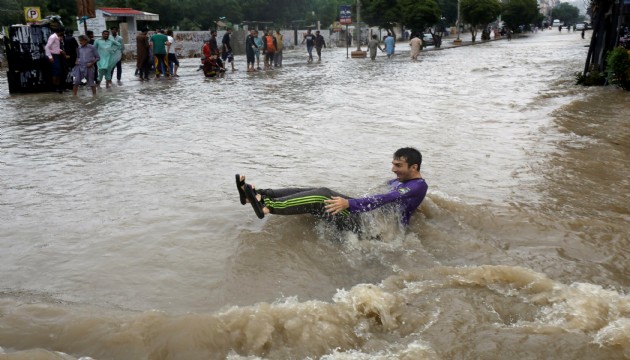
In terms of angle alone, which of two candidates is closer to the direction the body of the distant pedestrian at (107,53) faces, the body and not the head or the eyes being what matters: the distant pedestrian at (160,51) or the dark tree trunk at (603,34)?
the dark tree trunk

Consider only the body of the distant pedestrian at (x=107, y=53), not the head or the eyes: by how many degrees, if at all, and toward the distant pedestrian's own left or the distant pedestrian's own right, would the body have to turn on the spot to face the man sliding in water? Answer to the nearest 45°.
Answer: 0° — they already face them

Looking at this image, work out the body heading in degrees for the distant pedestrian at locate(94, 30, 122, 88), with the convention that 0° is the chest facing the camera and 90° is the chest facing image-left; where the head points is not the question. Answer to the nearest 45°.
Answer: approximately 0°

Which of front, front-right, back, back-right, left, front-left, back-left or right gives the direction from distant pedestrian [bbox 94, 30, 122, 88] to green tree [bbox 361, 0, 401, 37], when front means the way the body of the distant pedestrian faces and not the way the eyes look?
back-left

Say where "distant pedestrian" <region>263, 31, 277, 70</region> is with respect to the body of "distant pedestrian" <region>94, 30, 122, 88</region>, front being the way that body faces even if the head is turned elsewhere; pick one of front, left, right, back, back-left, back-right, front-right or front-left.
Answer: back-left

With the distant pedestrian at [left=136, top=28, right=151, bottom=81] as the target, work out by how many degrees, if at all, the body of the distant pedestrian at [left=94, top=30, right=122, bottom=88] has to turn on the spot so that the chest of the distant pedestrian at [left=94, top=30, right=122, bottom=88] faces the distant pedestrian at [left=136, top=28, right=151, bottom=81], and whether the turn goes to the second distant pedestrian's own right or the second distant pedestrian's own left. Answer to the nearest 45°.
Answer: approximately 135° to the second distant pedestrian's own left

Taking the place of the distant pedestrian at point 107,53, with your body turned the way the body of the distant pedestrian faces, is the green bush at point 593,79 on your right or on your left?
on your left

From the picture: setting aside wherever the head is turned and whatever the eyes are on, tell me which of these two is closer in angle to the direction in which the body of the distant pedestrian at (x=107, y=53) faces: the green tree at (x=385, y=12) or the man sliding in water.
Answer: the man sliding in water

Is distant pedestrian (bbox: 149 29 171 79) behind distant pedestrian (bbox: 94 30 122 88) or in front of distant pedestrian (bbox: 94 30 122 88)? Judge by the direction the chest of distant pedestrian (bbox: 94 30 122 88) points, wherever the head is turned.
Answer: behind

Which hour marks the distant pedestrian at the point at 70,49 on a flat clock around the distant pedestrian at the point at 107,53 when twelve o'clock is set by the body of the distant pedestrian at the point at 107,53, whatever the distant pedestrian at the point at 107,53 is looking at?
the distant pedestrian at the point at 70,49 is roughly at 3 o'clock from the distant pedestrian at the point at 107,53.

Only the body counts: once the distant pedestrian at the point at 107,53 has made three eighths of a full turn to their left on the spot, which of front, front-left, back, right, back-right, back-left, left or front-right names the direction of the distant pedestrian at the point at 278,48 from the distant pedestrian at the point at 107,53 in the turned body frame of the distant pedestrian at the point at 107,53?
front

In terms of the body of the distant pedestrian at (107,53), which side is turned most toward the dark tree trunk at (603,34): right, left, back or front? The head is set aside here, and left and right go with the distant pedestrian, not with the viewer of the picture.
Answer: left

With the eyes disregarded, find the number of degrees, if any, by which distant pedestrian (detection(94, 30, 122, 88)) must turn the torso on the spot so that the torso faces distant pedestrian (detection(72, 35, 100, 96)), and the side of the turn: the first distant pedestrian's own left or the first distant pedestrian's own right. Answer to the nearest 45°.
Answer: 0° — they already face them
